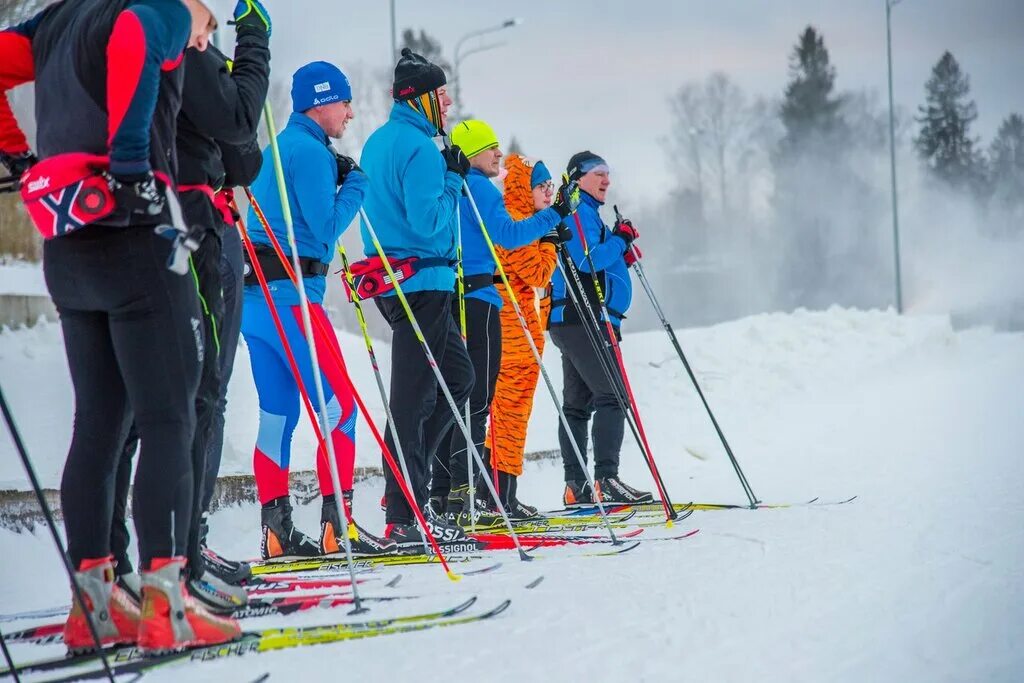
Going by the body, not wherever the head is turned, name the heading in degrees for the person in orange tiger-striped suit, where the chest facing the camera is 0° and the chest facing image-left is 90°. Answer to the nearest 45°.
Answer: approximately 270°

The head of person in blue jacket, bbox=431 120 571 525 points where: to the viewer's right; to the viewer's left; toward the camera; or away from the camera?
to the viewer's right

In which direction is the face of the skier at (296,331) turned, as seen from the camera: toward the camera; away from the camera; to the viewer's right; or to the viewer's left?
to the viewer's right

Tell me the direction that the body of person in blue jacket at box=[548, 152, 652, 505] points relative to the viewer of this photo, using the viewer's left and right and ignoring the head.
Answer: facing to the right of the viewer

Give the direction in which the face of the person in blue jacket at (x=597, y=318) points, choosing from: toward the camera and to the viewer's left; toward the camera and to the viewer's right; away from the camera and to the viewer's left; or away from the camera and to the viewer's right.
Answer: toward the camera and to the viewer's right

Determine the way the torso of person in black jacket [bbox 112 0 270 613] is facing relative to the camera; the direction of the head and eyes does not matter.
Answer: to the viewer's right

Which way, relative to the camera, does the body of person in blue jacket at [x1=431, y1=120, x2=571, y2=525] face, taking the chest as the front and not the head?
to the viewer's right

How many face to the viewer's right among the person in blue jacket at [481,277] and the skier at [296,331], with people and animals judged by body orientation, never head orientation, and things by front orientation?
2

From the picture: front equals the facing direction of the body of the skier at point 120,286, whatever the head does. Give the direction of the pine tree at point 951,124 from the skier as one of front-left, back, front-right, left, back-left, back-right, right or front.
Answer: front

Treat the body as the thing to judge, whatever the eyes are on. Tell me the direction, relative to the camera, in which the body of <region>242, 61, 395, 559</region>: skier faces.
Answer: to the viewer's right

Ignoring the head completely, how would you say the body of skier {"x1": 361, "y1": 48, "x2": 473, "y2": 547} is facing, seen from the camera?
to the viewer's right
